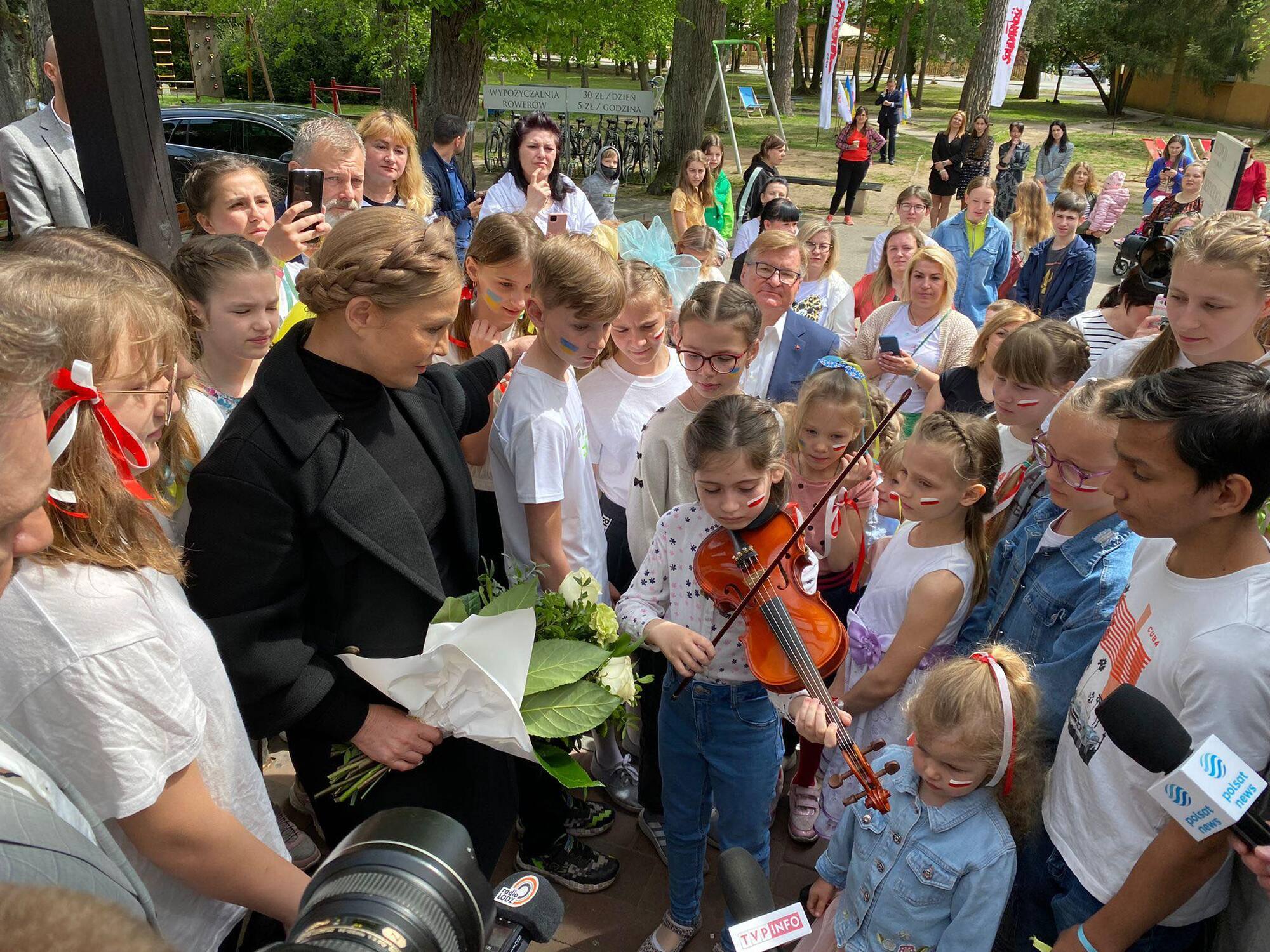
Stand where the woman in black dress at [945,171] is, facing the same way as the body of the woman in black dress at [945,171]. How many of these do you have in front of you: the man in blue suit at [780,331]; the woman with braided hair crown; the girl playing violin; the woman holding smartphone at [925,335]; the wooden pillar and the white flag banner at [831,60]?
5

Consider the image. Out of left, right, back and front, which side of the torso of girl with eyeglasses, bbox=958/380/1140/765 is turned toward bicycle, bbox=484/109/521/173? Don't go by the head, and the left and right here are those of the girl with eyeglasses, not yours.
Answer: right

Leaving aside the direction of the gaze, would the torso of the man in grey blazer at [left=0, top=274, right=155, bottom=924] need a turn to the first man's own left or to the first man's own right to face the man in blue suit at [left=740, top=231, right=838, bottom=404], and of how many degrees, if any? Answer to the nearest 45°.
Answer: approximately 45° to the first man's own left

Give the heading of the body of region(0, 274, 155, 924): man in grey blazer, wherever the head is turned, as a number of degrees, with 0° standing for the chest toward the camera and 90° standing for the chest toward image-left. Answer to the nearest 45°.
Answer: approximately 270°

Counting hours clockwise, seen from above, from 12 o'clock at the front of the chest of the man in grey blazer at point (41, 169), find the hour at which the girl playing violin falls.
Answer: The girl playing violin is roughly at 1 o'clock from the man in grey blazer.

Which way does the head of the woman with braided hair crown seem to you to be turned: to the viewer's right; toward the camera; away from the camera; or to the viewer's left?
to the viewer's right

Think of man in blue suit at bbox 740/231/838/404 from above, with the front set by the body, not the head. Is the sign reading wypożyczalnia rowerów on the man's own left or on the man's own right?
on the man's own right

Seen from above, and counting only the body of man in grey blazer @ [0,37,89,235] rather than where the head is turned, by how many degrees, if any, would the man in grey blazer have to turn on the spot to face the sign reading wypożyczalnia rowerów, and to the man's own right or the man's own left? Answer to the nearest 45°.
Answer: approximately 90° to the man's own left

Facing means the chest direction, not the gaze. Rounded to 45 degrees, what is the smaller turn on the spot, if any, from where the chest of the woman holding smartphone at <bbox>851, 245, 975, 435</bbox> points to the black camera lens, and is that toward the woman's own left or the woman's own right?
0° — they already face it

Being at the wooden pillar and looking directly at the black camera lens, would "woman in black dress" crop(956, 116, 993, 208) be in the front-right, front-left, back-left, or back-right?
back-left

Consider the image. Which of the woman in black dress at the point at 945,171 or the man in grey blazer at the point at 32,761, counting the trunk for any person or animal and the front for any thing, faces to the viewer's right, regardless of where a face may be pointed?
the man in grey blazer
